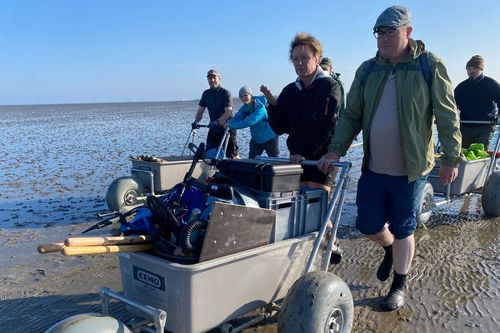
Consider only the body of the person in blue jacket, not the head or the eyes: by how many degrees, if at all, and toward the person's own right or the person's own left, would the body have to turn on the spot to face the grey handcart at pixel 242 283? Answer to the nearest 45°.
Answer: approximately 45° to the person's own left

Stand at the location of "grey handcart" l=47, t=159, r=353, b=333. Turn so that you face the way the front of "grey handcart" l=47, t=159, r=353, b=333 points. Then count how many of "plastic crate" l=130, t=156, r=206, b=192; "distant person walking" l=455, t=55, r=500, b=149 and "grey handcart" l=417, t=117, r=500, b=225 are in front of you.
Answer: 0

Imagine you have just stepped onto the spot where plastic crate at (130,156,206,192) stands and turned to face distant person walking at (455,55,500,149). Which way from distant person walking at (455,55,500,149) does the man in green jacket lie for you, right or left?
right

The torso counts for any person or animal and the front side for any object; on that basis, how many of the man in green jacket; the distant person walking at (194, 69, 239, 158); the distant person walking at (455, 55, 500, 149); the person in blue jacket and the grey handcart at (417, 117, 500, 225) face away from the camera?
0

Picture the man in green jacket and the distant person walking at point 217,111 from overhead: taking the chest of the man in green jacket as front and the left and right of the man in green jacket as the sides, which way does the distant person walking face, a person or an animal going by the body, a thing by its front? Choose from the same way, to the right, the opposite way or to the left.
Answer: the same way

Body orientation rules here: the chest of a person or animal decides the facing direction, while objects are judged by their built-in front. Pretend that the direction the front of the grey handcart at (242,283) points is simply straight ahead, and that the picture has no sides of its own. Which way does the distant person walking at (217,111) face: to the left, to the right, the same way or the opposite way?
the same way

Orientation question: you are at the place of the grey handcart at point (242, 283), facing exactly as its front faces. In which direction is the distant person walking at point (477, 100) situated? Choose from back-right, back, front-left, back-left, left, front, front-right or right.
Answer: back

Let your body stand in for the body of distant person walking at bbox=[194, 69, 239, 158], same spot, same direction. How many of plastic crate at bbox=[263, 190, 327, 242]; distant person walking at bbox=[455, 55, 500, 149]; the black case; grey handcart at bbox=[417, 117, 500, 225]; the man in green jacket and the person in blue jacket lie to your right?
0

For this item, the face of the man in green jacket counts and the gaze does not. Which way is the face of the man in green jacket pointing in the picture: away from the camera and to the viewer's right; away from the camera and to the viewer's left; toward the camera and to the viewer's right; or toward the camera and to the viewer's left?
toward the camera and to the viewer's left

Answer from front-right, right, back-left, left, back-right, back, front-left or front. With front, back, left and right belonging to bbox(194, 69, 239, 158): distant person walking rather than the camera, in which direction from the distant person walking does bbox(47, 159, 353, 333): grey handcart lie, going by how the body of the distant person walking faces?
front-left

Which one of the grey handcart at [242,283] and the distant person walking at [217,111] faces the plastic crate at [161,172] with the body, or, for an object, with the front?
the distant person walking

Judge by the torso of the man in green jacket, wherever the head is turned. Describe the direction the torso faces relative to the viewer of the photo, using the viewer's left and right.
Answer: facing the viewer and to the left of the viewer

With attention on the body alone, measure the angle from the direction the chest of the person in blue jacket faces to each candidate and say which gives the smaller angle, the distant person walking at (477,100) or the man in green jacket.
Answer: the man in green jacket

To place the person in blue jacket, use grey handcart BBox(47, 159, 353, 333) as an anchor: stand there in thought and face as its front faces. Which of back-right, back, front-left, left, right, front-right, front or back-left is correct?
back-right
